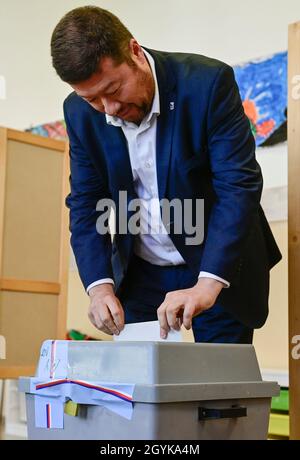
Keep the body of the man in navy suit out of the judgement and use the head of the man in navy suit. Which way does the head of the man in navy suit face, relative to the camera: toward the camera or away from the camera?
toward the camera

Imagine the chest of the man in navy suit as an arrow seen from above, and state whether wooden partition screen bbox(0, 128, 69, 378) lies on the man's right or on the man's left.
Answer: on the man's right
